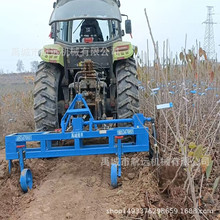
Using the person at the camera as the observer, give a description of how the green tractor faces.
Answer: facing away from the viewer

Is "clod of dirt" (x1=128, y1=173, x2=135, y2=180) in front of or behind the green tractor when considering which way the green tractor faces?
behind

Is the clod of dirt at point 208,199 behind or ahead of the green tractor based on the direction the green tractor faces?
behind
